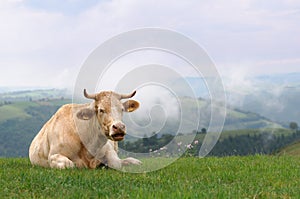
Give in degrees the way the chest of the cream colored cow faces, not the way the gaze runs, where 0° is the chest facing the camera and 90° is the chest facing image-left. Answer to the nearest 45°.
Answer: approximately 315°
